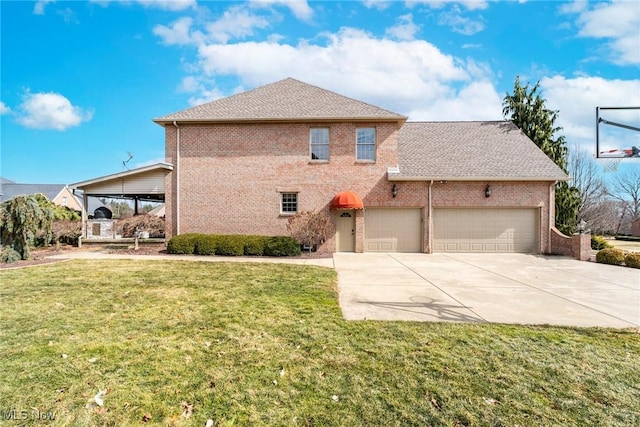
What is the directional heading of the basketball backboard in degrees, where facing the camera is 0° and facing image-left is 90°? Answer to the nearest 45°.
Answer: approximately 135°

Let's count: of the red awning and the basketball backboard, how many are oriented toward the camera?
1

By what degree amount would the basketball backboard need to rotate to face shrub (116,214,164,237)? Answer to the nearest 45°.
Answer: approximately 45° to its left

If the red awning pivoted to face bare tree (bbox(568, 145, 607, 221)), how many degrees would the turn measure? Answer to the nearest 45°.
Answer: approximately 135° to its left

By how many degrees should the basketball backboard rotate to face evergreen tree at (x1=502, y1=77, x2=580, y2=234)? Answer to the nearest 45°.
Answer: approximately 45° to its right

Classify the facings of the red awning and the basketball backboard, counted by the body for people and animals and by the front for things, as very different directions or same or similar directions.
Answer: very different directions

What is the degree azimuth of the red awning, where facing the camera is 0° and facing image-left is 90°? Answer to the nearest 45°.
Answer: approximately 0°

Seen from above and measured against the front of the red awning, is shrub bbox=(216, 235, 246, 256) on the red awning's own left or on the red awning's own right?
on the red awning's own right
